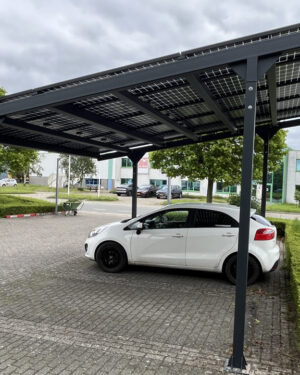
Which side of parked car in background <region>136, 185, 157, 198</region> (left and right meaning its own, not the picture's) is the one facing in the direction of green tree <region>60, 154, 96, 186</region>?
right

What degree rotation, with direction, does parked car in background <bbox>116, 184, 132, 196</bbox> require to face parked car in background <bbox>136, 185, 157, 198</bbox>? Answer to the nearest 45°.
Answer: approximately 90° to its left

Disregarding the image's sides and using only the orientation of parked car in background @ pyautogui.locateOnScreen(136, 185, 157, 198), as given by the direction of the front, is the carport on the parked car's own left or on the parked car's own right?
on the parked car's own left

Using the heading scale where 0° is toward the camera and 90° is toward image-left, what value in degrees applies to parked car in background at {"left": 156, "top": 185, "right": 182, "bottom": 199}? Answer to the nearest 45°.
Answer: approximately 45°

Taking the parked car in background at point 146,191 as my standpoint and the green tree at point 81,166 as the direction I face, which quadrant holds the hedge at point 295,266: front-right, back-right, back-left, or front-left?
back-left

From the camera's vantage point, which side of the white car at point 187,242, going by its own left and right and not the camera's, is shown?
left

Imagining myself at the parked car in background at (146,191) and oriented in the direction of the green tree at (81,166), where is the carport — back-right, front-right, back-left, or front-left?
back-left

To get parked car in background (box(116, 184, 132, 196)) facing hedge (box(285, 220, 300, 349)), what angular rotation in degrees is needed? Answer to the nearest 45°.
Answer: approximately 45° to its left

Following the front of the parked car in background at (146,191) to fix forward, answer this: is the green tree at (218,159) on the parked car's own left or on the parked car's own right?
on the parked car's own left

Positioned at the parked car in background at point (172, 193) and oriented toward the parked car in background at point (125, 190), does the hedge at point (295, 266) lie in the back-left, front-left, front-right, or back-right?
back-left

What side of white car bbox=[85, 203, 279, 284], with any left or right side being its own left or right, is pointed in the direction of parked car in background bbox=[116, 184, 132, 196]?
right
